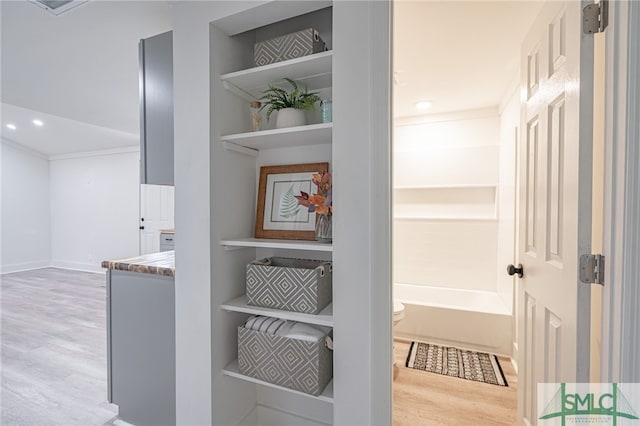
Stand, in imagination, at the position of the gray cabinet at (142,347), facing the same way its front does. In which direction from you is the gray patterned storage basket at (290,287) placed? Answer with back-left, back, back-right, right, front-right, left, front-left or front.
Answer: back-left

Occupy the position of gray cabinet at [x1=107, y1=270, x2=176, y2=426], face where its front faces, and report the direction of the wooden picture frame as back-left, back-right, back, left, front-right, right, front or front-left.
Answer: back-left

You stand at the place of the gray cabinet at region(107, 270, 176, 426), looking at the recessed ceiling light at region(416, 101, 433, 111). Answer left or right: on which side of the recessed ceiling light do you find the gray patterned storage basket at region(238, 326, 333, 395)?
right

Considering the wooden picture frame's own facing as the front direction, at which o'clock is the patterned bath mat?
The patterned bath mat is roughly at 8 o'clock from the wooden picture frame.

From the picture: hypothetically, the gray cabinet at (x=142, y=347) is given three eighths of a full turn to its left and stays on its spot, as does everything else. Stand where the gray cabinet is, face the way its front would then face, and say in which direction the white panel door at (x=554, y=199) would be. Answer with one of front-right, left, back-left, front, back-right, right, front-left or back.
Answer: front

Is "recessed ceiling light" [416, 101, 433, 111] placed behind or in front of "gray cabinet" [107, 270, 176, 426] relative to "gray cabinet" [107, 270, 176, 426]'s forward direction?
behind

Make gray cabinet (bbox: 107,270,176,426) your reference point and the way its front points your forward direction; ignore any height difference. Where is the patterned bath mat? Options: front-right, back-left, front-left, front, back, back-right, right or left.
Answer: back

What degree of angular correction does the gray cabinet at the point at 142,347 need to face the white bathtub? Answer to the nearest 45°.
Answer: approximately 180°

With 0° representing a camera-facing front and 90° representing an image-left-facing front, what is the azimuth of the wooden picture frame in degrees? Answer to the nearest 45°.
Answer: approximately 0°

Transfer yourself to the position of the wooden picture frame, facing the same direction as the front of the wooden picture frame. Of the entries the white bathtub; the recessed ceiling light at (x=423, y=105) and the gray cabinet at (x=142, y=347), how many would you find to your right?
1
